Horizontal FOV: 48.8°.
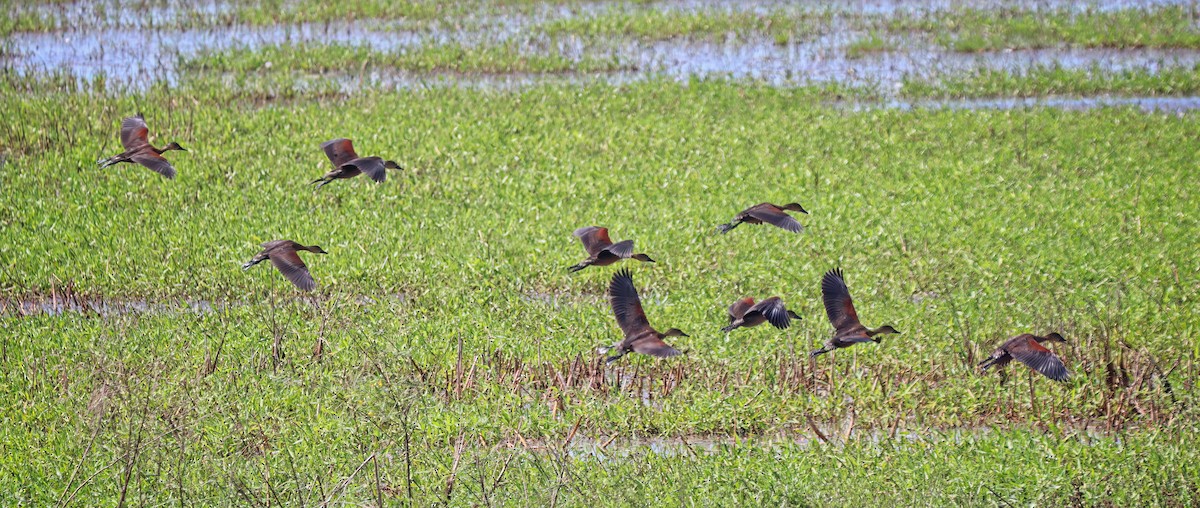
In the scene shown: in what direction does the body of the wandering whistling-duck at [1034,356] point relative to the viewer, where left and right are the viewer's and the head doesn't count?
facing to the right of the viewer

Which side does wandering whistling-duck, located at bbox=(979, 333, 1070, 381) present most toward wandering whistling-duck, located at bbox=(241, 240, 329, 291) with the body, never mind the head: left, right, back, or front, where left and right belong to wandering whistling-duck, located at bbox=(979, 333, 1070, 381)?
back

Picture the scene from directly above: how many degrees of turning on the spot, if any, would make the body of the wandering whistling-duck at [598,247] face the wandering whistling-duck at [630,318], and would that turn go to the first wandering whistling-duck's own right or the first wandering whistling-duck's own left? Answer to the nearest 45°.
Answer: approximately 90° to the first wandering whistling-duck's own right

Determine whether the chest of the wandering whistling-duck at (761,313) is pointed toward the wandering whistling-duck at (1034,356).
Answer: yes

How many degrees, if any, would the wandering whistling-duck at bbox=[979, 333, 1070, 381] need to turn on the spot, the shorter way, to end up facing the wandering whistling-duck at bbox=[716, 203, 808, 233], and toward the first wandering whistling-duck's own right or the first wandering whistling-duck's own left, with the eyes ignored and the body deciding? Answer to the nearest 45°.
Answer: approximately 180°

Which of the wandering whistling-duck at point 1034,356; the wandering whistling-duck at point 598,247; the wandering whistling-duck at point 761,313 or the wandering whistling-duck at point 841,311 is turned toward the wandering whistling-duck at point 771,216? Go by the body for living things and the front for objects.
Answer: the wandering whistling-duck at point 598,247

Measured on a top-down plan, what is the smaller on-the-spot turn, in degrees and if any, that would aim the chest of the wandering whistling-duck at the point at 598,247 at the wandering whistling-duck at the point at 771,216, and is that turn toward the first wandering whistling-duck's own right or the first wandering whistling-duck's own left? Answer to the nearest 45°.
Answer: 0° — it already faces it

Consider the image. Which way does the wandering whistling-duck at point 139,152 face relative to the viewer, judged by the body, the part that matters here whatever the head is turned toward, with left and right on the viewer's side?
facing to the right of the viewer

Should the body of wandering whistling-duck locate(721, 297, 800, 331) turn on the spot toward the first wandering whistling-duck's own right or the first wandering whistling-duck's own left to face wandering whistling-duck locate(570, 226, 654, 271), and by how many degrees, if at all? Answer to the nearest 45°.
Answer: approximately 135° to the first wandering whistling-duck's own left

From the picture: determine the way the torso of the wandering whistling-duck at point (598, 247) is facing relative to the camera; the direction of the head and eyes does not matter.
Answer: to the viewer's right

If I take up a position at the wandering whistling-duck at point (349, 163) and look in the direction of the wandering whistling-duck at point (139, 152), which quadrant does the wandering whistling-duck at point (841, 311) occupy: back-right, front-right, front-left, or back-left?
back-left

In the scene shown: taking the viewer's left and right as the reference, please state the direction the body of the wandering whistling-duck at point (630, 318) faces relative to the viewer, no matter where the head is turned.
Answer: facing to the right of the viewer

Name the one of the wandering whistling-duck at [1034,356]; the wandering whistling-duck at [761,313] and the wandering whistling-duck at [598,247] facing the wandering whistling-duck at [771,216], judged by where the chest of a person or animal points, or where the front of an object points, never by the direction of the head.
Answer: the wandering whistling-duck at [598,247]

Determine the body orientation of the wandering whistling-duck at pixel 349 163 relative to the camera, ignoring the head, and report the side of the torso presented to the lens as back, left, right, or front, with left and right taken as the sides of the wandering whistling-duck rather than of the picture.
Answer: right

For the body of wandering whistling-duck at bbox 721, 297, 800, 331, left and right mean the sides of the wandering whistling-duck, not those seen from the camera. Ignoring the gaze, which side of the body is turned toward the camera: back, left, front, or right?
right

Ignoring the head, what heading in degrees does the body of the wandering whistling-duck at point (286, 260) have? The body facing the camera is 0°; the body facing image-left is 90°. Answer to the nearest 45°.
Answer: approximately 270°

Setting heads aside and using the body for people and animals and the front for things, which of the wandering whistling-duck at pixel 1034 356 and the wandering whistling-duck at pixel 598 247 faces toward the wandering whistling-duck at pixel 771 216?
the wandering whistling-duck at pixel 598 247
